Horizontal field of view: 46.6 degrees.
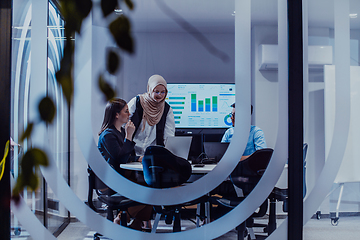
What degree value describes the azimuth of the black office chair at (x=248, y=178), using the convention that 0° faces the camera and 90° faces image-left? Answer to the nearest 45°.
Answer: approximately 90°

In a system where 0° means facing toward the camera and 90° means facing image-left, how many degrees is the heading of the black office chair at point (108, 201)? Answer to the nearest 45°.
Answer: approximately 270°

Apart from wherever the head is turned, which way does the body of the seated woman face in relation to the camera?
to the viewer's right

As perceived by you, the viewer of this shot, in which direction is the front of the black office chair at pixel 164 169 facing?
facing away from the viewer and to the right of the viewer

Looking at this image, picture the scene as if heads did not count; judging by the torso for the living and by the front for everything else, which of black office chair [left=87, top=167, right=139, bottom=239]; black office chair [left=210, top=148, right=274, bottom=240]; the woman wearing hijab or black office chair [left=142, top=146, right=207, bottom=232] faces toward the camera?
the woman wearing hijab

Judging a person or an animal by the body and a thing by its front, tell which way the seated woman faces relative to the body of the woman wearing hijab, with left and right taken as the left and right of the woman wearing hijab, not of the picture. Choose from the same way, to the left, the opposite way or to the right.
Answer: to the left

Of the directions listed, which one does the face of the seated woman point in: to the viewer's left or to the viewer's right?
to the viewer's right
